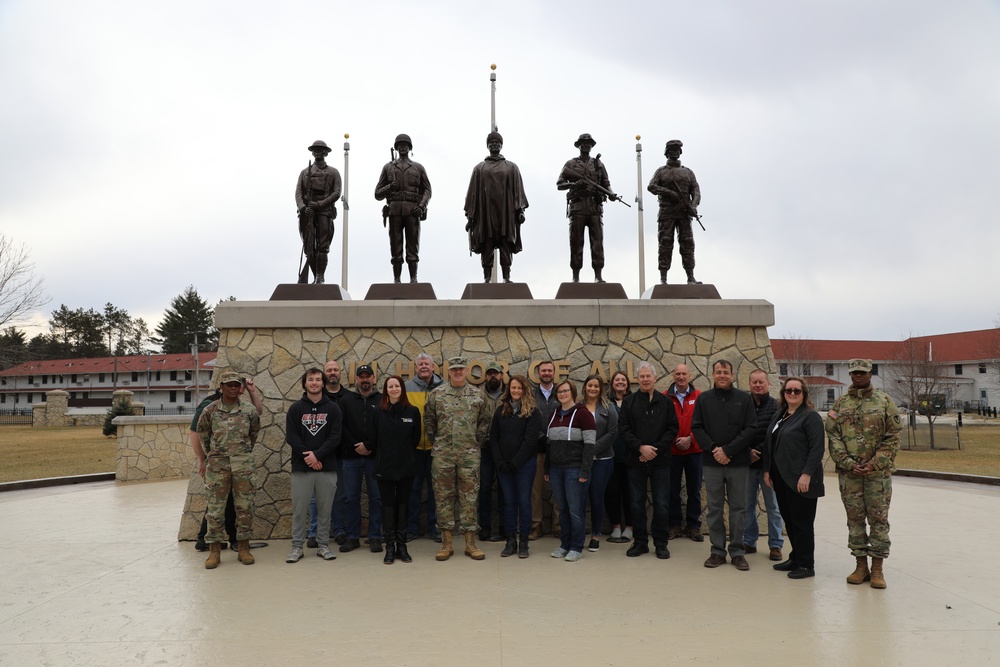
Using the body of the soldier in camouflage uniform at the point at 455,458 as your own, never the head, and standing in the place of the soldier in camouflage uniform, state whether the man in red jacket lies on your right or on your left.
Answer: on your left

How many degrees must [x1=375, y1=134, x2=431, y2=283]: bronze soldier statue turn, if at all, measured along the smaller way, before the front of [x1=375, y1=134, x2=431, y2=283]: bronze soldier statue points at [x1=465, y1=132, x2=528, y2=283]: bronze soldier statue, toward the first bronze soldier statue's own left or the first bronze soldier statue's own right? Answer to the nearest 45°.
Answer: approximately 90° to the first bronze soldier statue's own left

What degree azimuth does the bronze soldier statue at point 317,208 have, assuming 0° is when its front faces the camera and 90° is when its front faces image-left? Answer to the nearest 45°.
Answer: approximately 0°

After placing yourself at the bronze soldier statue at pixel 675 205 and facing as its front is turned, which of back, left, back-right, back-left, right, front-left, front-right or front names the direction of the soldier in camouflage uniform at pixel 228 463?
front-right

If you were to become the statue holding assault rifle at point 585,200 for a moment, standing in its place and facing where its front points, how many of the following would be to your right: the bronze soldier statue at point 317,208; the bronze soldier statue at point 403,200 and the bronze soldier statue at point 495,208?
3

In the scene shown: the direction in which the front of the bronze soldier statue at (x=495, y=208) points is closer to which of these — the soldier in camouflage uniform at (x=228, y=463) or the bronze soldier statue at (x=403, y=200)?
the soldier in camouflage uniform

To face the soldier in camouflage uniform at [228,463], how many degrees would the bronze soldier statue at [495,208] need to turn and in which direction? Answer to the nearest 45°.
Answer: approximately 45° to its right
